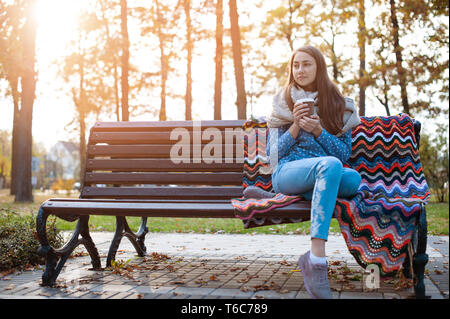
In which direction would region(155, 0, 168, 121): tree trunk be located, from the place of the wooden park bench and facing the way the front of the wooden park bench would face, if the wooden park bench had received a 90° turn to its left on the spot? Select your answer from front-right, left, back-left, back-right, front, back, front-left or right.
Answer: left

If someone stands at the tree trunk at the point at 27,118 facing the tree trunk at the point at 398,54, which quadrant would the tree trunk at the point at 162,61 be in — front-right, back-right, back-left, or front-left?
front-left

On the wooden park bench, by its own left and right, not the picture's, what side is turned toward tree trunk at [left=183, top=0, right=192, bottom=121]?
back

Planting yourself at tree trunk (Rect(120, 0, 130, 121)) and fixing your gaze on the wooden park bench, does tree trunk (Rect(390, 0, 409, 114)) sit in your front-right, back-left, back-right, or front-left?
front-left

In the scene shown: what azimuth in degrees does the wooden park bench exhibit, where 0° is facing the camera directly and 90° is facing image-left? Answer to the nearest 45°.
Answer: approximately 0°

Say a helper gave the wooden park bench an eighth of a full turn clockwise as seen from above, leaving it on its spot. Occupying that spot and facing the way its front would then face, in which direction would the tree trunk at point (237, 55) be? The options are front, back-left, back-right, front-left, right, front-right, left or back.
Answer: back-right

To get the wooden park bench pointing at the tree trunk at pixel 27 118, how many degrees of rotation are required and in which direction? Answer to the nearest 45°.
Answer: approximately 135° to its right

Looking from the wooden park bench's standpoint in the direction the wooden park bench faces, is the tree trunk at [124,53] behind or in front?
behind

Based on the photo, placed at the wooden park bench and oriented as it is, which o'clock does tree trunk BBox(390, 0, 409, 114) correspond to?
The tree trunk is roughly at 7 o'clock from the wooden park bench.

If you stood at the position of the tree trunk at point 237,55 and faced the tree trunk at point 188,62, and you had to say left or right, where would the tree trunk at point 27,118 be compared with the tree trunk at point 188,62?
left

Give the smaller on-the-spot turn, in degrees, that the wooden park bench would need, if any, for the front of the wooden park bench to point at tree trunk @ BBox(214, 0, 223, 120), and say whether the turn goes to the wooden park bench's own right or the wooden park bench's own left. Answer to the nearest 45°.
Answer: approximately 180°
